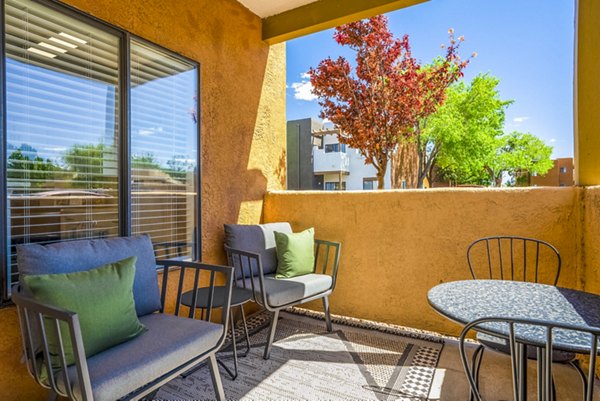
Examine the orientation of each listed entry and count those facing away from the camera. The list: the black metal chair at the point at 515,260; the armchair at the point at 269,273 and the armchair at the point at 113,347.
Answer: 0

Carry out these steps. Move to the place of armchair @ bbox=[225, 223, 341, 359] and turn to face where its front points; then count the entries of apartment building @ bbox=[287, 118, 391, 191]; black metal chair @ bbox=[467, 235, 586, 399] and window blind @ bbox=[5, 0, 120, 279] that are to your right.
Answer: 1

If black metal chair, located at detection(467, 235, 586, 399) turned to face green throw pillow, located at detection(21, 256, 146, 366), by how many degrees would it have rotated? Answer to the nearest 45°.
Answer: approximately 45° to its right

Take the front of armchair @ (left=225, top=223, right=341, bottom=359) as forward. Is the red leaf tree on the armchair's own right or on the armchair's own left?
on the armchair's own left

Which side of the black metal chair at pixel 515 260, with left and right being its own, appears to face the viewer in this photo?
front

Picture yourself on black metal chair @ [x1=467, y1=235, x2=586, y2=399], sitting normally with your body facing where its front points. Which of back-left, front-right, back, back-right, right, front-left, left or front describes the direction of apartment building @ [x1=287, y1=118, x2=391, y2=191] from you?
back-right

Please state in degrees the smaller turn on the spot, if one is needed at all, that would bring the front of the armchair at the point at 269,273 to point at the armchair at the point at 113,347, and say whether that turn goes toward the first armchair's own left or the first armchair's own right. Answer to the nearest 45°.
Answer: approximately 90° to the first armchair's own right

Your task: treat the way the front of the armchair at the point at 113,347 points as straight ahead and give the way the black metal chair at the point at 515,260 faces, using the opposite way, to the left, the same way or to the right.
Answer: to the right

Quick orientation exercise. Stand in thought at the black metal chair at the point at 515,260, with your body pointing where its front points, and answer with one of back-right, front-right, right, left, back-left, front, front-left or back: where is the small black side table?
front-right

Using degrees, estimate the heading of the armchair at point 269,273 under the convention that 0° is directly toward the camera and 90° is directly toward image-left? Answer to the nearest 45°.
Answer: approximately 315°

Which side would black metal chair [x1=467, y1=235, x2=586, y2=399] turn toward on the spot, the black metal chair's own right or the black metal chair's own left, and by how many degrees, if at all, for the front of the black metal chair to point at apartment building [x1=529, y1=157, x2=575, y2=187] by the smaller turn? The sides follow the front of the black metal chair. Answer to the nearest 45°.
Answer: approximately 180°

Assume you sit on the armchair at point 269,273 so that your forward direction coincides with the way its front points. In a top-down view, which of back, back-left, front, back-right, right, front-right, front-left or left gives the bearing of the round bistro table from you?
front

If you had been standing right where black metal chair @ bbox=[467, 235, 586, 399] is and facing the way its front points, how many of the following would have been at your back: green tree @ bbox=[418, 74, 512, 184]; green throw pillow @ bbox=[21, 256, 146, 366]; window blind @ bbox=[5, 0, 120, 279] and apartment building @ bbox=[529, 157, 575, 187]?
2

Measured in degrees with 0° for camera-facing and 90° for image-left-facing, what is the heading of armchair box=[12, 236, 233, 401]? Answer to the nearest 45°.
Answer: approximately 315°

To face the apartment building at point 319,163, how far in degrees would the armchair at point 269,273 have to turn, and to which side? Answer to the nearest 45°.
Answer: approximately 135° to its left

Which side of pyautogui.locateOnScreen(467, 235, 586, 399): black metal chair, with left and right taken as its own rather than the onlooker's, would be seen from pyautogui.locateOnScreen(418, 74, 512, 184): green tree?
back

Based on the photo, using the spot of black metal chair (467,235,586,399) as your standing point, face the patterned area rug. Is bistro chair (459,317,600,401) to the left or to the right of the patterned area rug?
left
